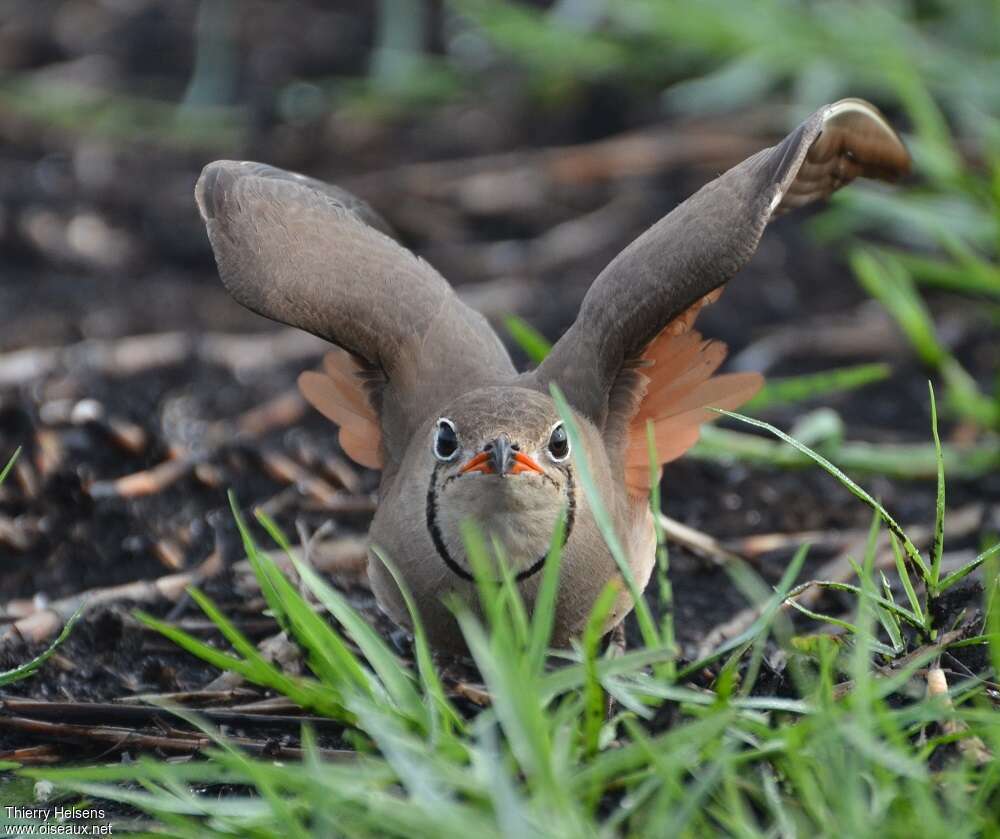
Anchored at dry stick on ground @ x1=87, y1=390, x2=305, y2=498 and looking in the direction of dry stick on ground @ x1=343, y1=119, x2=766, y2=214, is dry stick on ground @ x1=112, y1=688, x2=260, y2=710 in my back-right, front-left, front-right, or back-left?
back-right

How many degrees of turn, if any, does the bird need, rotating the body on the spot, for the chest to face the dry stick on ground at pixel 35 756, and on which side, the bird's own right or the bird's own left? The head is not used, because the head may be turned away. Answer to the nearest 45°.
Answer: approximately 45° to the bird's own right

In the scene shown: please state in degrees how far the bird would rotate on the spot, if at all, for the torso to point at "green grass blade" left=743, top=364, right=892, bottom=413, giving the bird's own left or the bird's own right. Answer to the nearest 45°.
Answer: approximately 135° to the bird's own left

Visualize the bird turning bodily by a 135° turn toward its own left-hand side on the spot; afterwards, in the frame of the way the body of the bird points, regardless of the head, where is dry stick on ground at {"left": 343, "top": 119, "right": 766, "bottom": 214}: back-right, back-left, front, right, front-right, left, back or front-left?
front-left

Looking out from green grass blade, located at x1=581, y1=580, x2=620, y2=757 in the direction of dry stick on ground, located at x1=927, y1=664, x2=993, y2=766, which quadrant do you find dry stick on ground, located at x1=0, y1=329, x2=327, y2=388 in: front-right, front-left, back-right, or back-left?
back-left

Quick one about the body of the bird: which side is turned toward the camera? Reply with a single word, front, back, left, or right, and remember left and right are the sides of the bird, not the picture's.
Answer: front

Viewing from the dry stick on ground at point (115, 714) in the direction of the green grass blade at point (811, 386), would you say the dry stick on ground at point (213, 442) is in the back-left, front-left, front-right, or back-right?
front-left

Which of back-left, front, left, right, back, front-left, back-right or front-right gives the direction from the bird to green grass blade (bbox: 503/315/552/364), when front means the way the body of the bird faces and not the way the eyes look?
back

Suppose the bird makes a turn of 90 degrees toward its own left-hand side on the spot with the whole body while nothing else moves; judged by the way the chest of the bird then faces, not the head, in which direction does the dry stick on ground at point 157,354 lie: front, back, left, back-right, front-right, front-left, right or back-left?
back-left
